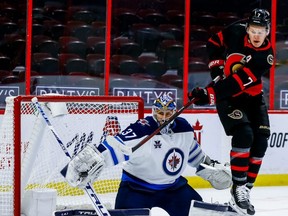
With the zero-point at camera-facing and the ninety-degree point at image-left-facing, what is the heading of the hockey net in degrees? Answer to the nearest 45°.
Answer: approximately 315°

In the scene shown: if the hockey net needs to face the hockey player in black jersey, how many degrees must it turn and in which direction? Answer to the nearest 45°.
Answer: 0° — it already faces them

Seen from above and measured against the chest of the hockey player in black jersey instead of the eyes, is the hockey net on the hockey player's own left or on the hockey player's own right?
on the hockey player's own right
